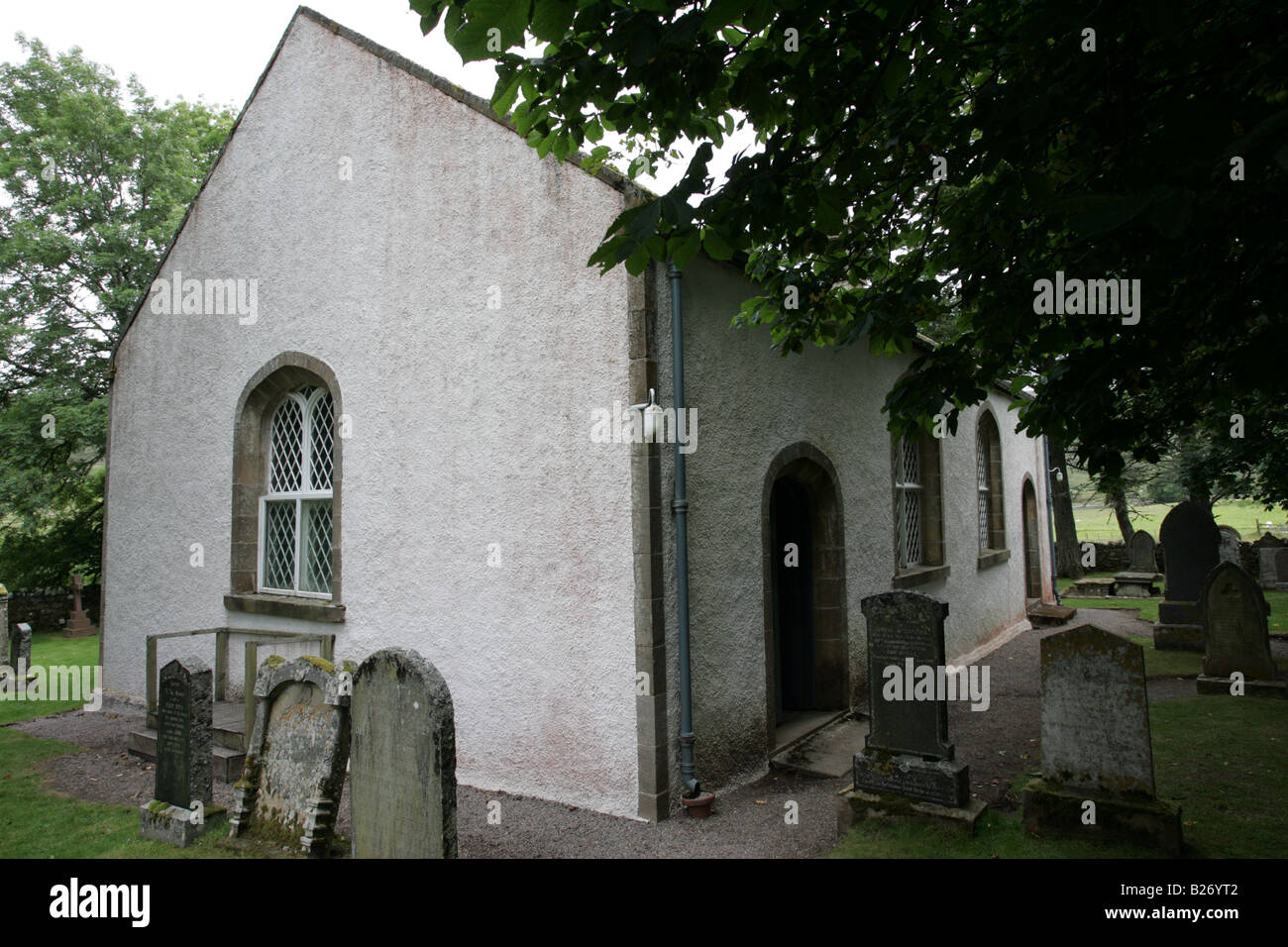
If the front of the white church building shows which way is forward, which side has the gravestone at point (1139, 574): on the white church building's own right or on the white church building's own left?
on the white church building's own left

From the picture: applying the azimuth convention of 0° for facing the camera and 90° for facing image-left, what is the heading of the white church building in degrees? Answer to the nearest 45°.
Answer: approximately 315°

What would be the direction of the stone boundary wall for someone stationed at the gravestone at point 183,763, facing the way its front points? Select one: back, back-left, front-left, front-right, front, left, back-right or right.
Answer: back-right

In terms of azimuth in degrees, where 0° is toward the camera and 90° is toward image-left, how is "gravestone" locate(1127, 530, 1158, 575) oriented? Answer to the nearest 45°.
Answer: approximately 0°
